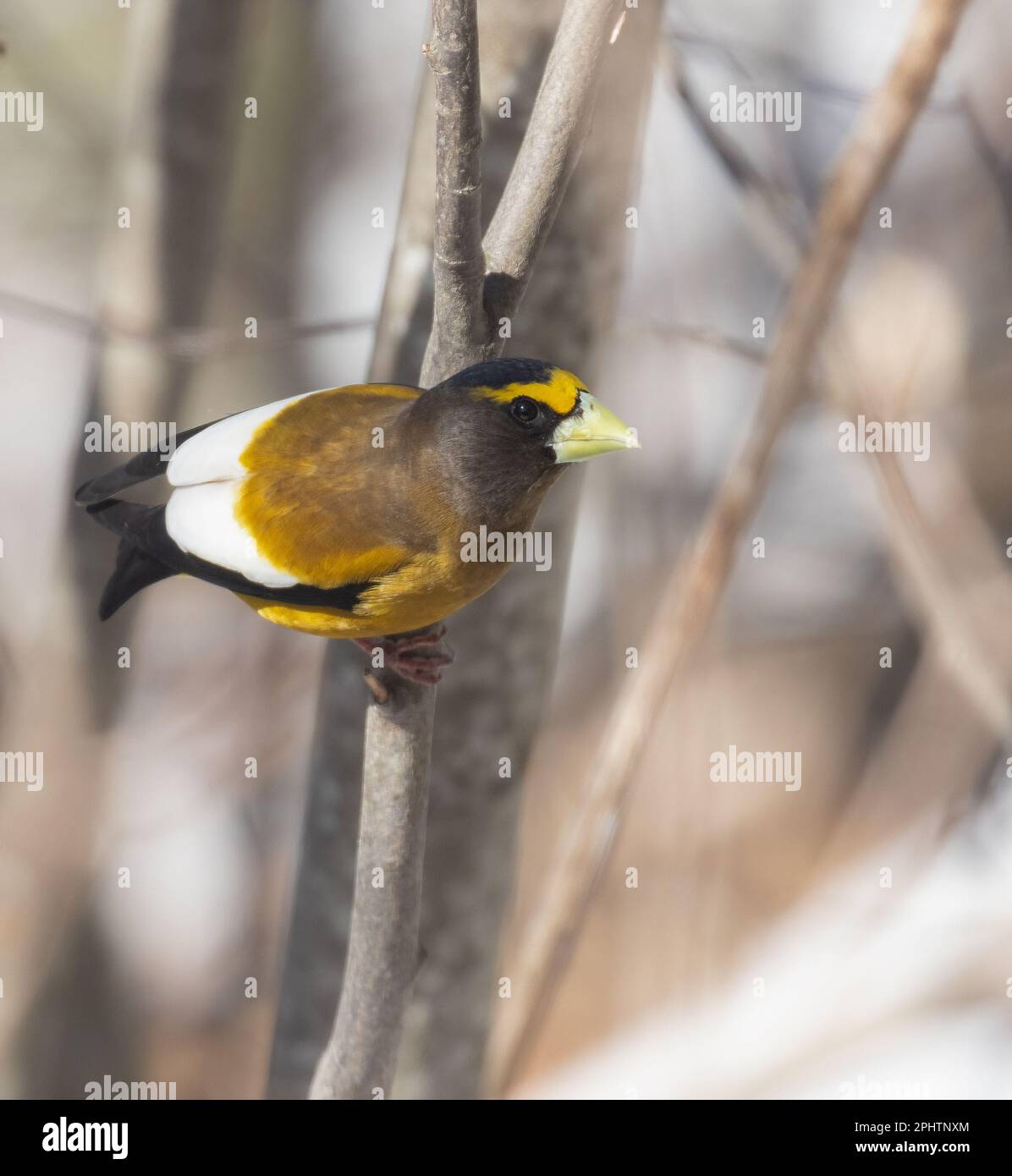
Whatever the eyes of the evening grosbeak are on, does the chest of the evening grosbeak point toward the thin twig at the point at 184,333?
no

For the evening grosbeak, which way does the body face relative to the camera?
to the viewer's right
